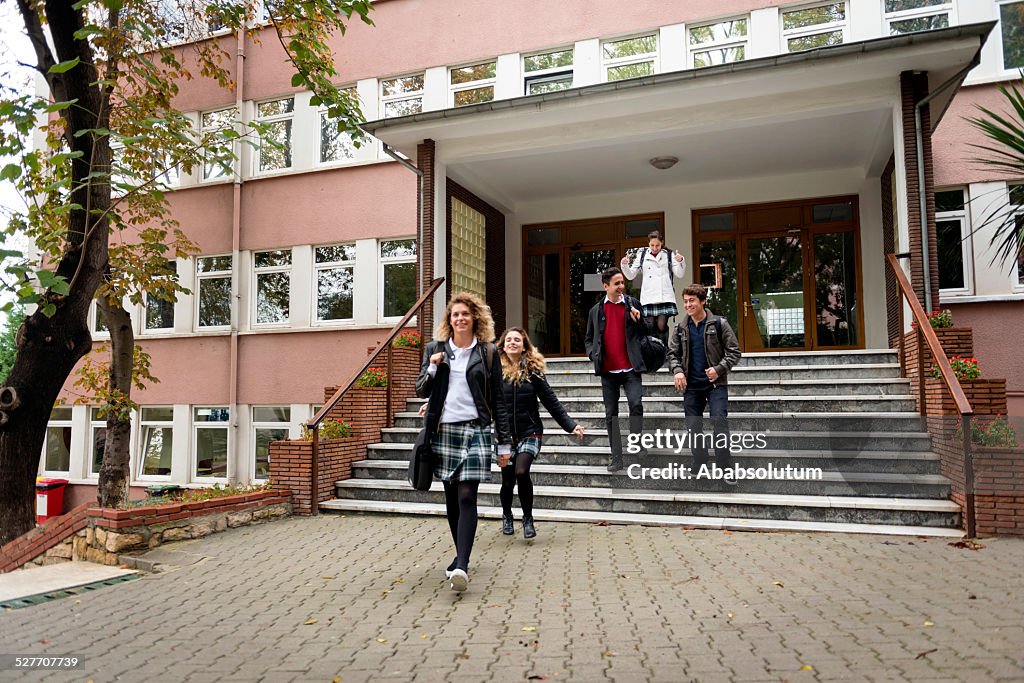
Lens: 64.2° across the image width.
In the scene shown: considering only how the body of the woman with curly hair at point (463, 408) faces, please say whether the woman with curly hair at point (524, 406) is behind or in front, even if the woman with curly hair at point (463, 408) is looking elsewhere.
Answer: behind

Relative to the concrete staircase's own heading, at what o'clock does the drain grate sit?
The drain grate is roughly at 2 o'clock from the concrete staircase.

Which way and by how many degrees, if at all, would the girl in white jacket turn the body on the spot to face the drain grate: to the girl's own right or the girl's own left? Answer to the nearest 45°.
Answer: approximately 45° to the girl's own right

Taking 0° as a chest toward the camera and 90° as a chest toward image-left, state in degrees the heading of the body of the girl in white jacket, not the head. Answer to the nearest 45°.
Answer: approximately 0°

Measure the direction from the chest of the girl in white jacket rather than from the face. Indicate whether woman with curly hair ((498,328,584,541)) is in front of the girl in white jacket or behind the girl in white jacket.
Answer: in front

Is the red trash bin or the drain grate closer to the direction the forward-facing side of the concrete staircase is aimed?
the drain grate
